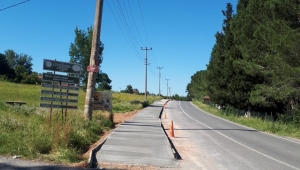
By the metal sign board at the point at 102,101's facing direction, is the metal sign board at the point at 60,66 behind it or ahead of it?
ahead

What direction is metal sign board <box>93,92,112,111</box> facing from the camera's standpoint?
toward the camera

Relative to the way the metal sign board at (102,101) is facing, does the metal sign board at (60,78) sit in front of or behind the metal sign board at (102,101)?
in front

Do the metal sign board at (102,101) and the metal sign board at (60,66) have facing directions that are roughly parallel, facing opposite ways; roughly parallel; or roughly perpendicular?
roughly parallel

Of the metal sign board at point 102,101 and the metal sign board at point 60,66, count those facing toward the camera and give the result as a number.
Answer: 2

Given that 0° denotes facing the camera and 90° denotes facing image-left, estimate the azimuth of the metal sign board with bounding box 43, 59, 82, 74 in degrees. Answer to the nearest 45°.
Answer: approximately 0°

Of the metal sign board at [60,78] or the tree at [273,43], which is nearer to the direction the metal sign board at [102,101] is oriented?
the metal sign board

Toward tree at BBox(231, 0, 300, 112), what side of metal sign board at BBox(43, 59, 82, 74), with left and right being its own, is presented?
left
